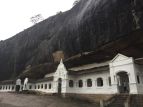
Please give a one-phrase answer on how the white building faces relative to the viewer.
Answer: facing the viewer and to the left of the viewer
